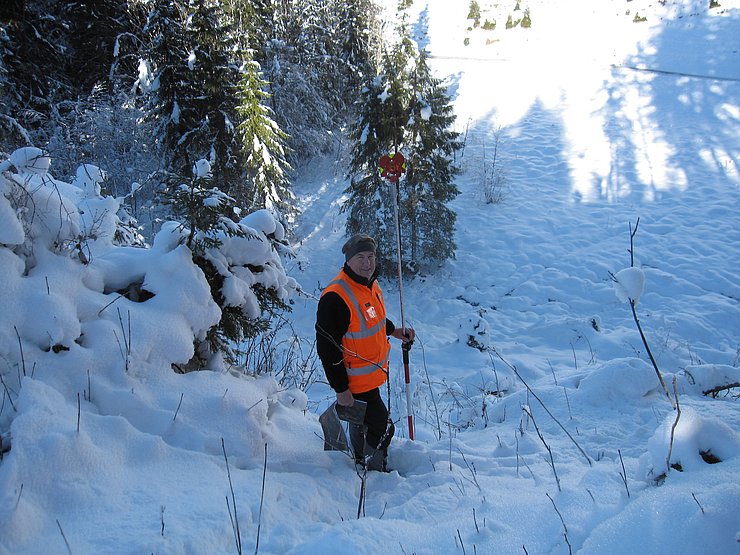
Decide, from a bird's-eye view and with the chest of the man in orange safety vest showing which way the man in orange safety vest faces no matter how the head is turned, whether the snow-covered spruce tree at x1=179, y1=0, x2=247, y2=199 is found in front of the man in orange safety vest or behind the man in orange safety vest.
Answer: behind

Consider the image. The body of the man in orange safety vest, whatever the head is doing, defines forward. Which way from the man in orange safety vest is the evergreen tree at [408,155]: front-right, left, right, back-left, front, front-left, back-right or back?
back-left

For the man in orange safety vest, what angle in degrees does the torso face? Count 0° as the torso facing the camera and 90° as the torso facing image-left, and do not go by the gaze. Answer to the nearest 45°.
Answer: approximately 315°

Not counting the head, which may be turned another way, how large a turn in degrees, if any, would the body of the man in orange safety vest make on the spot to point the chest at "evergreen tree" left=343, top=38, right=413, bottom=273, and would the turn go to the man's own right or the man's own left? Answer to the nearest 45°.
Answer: approximately 135° to the man's own left

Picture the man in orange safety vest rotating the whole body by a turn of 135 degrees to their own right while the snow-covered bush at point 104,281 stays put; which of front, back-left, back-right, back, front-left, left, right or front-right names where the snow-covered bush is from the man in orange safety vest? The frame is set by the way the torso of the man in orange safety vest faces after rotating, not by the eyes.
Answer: front

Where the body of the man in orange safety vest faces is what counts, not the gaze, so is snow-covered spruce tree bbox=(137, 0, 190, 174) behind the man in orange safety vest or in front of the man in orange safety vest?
behind

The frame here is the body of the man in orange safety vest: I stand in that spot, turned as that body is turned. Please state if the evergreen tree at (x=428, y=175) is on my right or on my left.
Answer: on my left

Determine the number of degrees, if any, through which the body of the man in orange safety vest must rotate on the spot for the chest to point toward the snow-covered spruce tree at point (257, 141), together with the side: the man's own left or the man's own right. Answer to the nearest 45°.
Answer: approximately 135° to the man's own left

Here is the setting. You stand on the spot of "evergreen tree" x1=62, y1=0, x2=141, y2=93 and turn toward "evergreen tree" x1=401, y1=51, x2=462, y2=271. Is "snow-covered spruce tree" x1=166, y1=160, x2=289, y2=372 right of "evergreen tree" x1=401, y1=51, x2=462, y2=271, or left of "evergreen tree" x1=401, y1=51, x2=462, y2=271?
right
